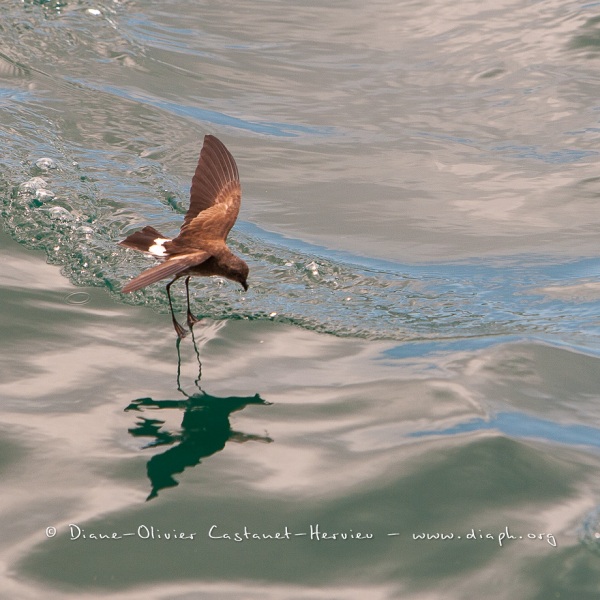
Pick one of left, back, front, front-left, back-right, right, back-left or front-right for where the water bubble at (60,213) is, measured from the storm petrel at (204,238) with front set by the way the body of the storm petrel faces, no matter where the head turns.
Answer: back-left

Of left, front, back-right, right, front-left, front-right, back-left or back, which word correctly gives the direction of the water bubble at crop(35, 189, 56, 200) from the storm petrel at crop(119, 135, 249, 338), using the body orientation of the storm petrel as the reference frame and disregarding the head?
back-left

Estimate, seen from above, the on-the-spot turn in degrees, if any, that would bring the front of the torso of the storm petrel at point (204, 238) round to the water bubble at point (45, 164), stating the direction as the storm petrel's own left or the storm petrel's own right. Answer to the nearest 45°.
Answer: approximately 135° to the storm petrel's own left

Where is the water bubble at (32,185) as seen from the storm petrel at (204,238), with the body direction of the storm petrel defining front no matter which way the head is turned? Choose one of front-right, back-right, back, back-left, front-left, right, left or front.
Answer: back-left

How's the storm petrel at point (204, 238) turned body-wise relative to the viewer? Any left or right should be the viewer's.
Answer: facing to the right of the viewer

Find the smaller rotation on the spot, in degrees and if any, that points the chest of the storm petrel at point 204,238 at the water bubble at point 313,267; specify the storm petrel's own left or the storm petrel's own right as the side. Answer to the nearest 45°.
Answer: approximately 45° to the storm petrel's own left
